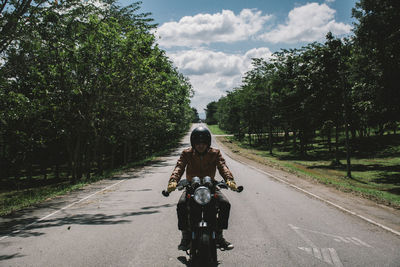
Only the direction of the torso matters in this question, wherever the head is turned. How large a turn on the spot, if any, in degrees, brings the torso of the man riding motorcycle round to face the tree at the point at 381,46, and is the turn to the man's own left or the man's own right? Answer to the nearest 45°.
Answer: approximately 135° to the man's own left

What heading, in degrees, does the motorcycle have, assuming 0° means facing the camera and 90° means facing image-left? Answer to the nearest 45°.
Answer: approximately 0°

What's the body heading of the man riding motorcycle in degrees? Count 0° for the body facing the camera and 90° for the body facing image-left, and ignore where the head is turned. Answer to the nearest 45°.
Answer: approximately 0°
